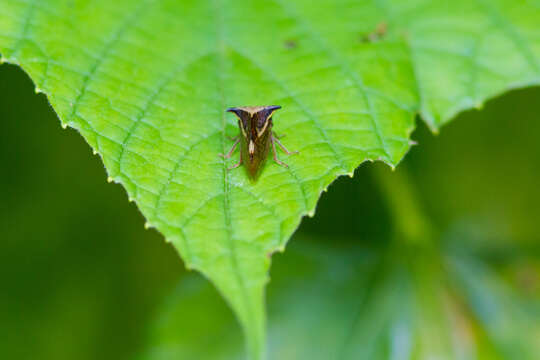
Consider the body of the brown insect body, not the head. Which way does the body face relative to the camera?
away from the camera
